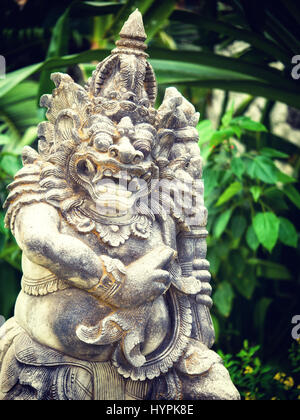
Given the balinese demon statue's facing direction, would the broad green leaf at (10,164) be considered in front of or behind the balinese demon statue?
behind

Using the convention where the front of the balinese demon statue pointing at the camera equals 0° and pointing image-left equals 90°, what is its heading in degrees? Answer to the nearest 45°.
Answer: approximately 315°

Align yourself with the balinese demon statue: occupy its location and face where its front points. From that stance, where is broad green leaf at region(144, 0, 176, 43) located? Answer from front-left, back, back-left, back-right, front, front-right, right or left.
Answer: back-left

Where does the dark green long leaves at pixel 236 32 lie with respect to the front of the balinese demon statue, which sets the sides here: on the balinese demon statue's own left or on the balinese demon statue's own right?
on the balinese demon statue's own left
